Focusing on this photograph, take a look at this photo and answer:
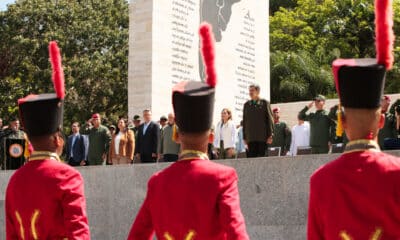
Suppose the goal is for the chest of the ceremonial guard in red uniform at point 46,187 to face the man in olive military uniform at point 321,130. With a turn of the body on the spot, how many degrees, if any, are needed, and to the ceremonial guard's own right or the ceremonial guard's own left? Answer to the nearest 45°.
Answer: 0° — they already face them

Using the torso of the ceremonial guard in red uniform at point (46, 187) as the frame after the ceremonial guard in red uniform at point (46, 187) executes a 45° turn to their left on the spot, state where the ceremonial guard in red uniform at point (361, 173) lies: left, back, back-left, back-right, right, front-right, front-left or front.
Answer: back-right

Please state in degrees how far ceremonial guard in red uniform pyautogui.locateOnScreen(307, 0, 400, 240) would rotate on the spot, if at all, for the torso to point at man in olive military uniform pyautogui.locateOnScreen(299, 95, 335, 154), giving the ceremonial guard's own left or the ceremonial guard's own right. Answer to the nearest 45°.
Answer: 0° — they already face them

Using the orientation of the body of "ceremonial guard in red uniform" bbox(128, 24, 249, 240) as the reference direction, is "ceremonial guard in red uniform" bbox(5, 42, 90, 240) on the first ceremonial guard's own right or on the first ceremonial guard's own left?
on the first ceremonial guard's own left

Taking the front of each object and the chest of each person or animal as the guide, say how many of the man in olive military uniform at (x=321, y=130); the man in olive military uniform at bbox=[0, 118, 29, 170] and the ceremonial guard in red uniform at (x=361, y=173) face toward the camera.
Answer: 2

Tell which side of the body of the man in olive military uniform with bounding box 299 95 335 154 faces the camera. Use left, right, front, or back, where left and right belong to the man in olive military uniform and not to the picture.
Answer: front

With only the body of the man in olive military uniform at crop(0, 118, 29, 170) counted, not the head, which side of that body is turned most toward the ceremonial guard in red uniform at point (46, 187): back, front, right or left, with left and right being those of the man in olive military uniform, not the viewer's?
front

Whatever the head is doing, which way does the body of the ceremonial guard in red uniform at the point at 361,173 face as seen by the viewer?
away from the camera

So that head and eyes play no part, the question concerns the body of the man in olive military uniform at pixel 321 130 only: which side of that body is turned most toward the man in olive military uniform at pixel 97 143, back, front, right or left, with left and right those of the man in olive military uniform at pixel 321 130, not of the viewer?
right

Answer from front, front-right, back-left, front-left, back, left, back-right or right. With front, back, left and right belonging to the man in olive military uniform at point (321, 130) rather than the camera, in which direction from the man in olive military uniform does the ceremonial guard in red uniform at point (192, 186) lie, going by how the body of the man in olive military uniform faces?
front

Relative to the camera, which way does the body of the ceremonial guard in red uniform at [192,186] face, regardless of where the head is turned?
away from the camera

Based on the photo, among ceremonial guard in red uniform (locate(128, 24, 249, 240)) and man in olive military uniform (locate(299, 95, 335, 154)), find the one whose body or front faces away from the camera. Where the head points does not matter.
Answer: the ceremonial guard in red uniform

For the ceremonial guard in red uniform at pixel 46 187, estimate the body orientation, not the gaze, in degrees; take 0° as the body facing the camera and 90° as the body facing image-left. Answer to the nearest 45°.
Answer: approximately 225°

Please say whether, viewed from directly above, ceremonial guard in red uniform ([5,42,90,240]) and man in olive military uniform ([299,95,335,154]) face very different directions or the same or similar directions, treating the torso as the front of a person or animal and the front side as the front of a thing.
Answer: very different directions

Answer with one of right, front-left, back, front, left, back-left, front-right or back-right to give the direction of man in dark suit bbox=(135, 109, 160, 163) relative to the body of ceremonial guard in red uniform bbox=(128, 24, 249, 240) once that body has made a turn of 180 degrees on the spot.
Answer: back

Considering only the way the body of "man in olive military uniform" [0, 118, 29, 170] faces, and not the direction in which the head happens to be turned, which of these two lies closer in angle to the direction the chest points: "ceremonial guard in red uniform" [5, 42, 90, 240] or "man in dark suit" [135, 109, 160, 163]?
the ceremonial guard in red uniform

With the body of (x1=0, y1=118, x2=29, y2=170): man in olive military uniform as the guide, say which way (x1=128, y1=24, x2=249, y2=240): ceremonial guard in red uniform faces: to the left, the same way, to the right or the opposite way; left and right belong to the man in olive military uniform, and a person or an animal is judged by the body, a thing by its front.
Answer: the opposite way

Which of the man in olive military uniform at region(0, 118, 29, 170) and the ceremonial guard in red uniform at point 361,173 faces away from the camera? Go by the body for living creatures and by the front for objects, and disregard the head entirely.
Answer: the ceremonial guard in red uniform
